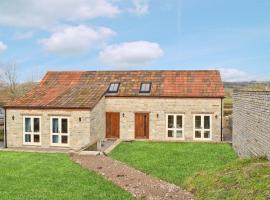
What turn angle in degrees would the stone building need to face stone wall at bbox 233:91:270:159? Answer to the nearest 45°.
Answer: approximately 45° to its left

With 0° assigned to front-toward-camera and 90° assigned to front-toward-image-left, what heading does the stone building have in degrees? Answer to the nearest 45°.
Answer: approximately 0°
